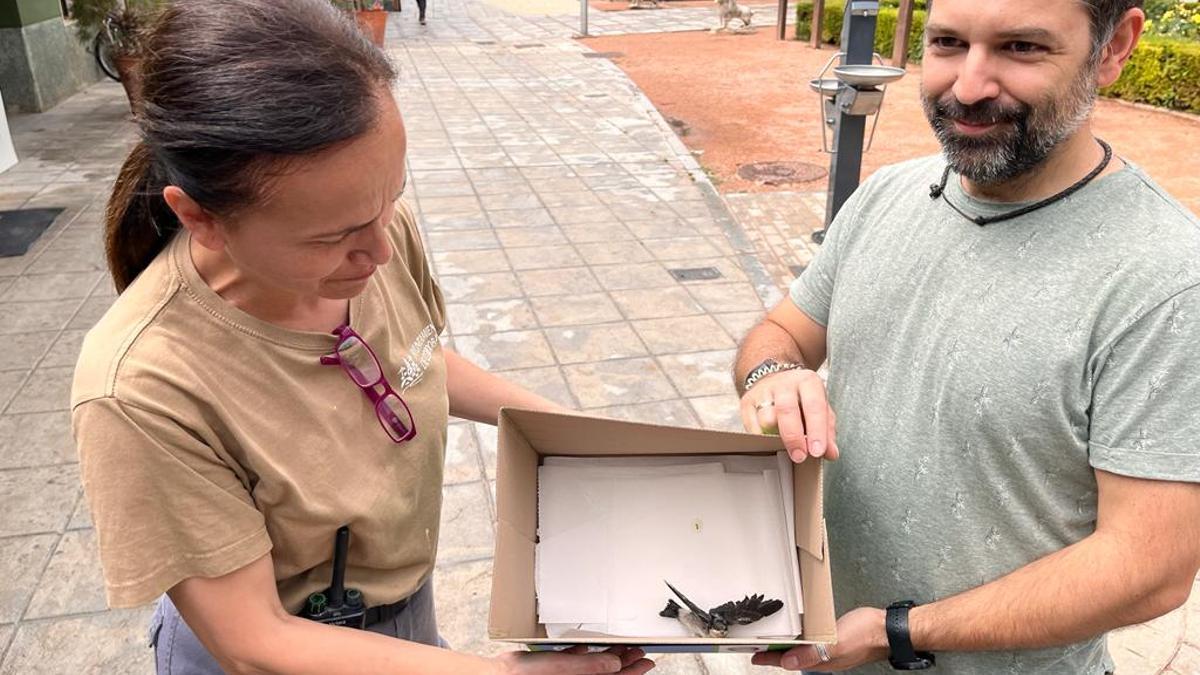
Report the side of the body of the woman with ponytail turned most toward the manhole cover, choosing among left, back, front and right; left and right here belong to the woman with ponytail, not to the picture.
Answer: left

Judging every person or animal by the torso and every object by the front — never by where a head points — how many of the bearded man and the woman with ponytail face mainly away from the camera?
0

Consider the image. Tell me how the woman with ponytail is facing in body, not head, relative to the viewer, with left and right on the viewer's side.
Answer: facing the viewer and to the right of the viewer

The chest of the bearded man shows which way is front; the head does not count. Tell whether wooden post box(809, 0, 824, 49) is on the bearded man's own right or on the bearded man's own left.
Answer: on the bearded man's own right

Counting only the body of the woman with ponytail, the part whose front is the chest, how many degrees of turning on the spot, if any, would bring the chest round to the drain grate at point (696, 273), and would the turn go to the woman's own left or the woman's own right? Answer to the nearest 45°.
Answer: approximately 90° to the woman's own left

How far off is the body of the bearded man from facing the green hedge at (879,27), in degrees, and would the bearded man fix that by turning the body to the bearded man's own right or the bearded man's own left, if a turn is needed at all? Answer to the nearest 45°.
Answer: approximately 135° to the bearded man's own right

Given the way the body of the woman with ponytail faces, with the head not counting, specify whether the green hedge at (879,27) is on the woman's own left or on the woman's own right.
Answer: on the woman's own left

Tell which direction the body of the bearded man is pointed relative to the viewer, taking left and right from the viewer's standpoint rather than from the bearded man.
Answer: facing the viewer and to the left of the viewer

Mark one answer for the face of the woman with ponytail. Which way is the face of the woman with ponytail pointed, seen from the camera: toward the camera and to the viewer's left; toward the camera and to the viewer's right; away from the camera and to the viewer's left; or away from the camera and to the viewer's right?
toward the camera and to the viewer's right

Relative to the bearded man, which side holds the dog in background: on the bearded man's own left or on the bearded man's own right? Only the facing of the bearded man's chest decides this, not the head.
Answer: on the bearded man's own right
